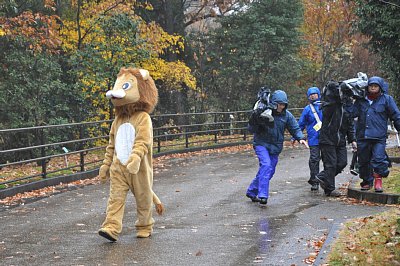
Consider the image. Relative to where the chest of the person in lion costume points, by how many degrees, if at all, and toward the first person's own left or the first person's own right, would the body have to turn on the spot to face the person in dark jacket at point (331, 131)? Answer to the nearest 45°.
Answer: approximately 180°

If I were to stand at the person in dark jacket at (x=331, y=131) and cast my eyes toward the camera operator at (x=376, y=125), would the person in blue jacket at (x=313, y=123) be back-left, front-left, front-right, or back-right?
back-left

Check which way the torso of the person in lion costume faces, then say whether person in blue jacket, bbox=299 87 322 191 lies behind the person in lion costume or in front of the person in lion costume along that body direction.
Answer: behind

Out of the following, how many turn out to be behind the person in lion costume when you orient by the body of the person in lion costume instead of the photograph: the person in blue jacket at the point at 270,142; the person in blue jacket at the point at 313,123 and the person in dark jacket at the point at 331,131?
3

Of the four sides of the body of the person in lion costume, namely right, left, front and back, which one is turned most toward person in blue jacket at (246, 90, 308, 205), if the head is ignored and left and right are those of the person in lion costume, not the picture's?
back

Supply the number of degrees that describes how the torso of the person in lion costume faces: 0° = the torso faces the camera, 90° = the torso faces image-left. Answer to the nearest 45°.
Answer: approximately 45°

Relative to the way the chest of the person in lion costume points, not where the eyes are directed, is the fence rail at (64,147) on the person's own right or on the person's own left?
on the person's own right
